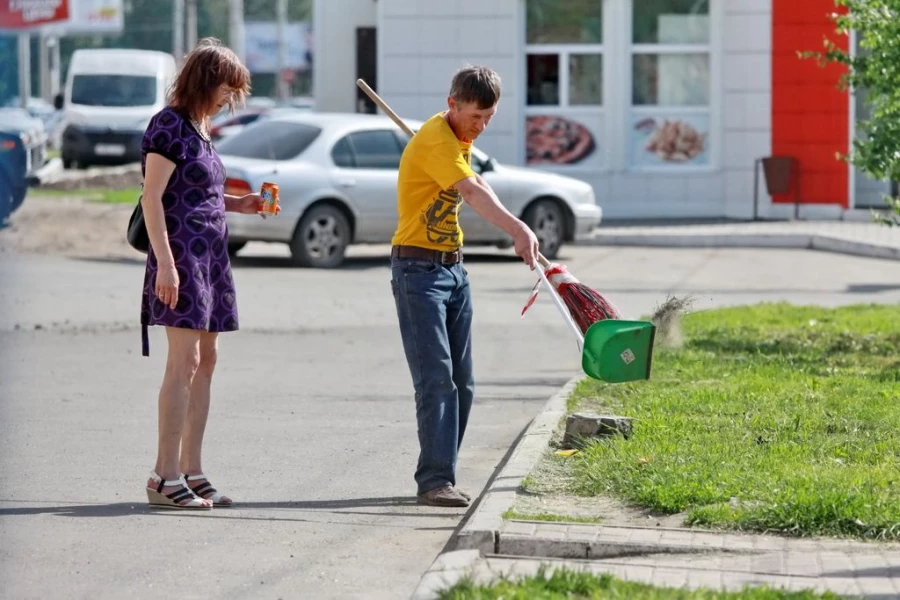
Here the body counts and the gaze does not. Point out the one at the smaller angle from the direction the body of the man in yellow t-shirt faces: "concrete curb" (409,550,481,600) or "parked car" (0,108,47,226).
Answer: the concrete curb

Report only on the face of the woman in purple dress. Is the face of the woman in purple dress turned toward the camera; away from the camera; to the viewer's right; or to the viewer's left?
to the viewer's right

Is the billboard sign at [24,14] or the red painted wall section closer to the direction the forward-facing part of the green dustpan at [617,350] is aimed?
the red painted wall section

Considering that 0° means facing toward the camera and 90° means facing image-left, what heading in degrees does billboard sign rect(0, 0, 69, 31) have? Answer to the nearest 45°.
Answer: approximately 0°

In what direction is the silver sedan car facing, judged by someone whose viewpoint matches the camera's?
facing away from the viewer and to the right of the viewer

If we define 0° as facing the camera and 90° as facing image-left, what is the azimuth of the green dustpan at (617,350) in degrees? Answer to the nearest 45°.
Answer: approximately 270°
